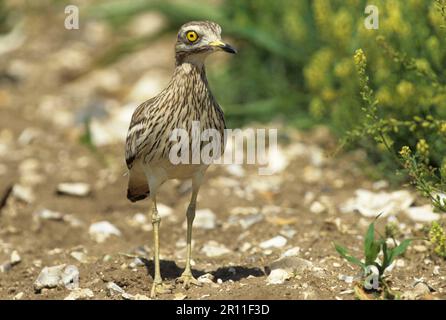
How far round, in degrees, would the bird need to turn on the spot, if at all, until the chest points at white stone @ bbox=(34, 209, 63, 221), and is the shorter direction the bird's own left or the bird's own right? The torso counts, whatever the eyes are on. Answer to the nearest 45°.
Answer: approximately 180°

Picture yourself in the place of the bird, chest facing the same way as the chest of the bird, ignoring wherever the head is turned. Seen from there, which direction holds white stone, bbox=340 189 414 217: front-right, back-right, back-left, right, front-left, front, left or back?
left

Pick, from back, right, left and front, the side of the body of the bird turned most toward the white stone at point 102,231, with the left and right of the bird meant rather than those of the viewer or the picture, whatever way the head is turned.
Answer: back

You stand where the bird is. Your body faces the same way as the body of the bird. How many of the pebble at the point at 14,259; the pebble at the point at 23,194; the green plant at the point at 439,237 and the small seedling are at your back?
2

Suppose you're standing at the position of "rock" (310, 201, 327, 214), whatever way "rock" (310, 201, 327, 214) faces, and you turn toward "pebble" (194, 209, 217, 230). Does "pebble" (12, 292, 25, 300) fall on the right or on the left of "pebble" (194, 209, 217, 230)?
left

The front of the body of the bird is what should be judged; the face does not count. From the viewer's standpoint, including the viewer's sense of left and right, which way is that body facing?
facing the viewer and to the right of the viewer

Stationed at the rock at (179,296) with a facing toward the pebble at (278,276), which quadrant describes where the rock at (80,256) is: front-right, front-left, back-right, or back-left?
back-left

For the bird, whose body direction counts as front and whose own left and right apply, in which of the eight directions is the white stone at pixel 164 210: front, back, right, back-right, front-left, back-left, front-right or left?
back-left

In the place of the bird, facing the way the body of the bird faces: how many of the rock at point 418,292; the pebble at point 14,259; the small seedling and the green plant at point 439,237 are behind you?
1

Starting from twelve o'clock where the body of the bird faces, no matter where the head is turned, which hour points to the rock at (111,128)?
The rock is roughly at 7 o'clock from the bird.
